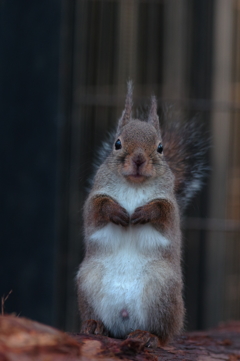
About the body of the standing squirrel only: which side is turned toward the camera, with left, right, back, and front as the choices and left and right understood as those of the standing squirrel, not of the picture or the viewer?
front
